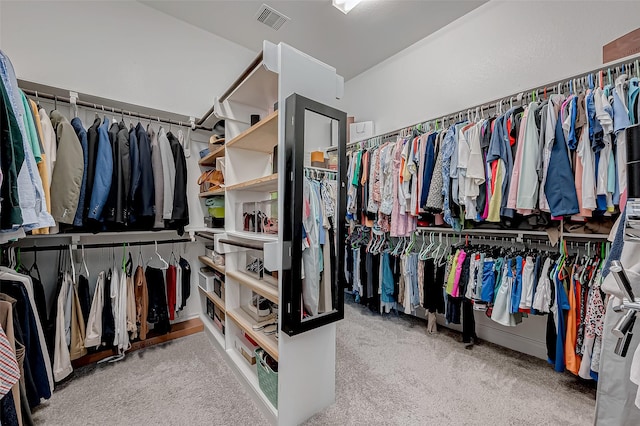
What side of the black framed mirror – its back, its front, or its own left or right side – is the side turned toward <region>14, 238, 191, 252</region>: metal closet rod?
back

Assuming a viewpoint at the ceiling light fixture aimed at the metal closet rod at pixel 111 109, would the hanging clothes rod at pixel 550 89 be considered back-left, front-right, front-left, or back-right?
back-left

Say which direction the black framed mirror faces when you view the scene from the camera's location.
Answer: facing the viewer and to the right of the viewer

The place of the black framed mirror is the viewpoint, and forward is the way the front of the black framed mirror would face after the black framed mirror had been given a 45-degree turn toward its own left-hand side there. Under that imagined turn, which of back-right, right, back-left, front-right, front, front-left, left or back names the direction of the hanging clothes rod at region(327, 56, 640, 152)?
front

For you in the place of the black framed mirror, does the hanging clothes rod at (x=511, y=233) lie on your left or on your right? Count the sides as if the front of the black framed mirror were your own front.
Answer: on your left

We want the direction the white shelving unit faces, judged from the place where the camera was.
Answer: facing the viewer and to the left of the viewer
